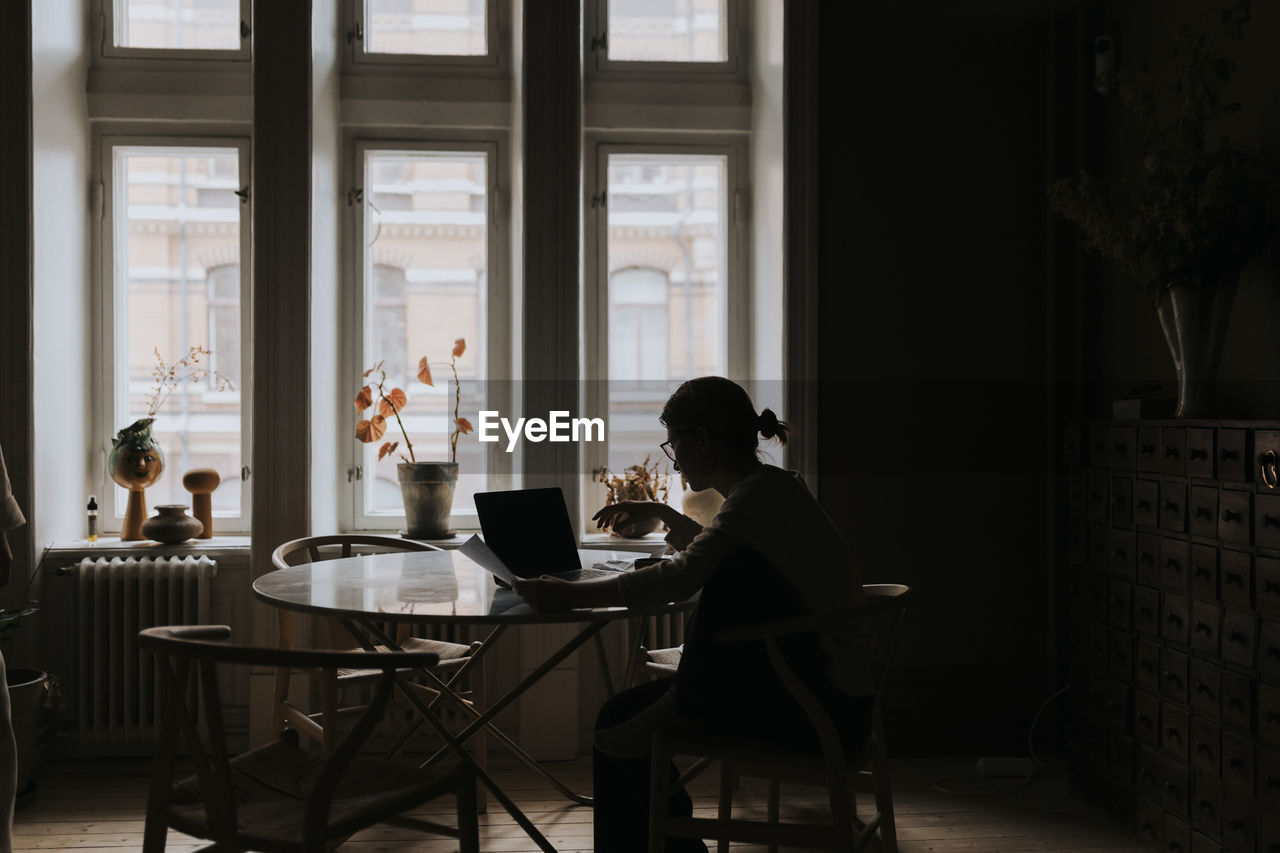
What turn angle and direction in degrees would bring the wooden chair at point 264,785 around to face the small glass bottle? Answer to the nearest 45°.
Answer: approximately 45° to its left

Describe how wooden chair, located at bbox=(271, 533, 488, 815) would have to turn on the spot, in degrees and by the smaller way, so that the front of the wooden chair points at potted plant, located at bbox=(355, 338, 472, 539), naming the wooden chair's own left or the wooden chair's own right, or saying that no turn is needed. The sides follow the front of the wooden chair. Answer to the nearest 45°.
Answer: approximately 135° to the wooden chair's own left

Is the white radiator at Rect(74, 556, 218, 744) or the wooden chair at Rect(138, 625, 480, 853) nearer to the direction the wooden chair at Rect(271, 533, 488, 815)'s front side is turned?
the wooden chair

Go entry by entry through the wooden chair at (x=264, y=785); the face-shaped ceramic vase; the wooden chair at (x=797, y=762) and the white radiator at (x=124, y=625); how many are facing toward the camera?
2

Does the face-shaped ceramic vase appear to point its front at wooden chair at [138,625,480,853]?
yes

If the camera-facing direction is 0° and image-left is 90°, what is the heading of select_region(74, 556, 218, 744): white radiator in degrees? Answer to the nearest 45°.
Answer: approximately 0°

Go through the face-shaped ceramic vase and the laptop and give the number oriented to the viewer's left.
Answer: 0

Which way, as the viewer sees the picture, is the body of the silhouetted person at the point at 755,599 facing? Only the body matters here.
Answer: to the viewer's left

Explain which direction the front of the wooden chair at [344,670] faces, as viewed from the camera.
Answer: facing the viewer and to the right of the viewer

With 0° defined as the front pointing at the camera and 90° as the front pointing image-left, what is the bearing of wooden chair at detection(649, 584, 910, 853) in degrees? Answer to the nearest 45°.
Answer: approximately 90°

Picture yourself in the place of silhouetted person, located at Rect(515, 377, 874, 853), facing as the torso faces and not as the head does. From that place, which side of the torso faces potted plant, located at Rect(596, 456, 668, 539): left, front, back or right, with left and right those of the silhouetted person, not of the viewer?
right

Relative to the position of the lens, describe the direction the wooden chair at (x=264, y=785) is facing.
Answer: facing away from the viewer and to the right of the viewer

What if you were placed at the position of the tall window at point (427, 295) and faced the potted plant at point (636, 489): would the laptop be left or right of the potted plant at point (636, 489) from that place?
right

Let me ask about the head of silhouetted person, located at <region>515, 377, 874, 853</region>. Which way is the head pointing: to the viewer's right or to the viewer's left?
to the viewer's left
